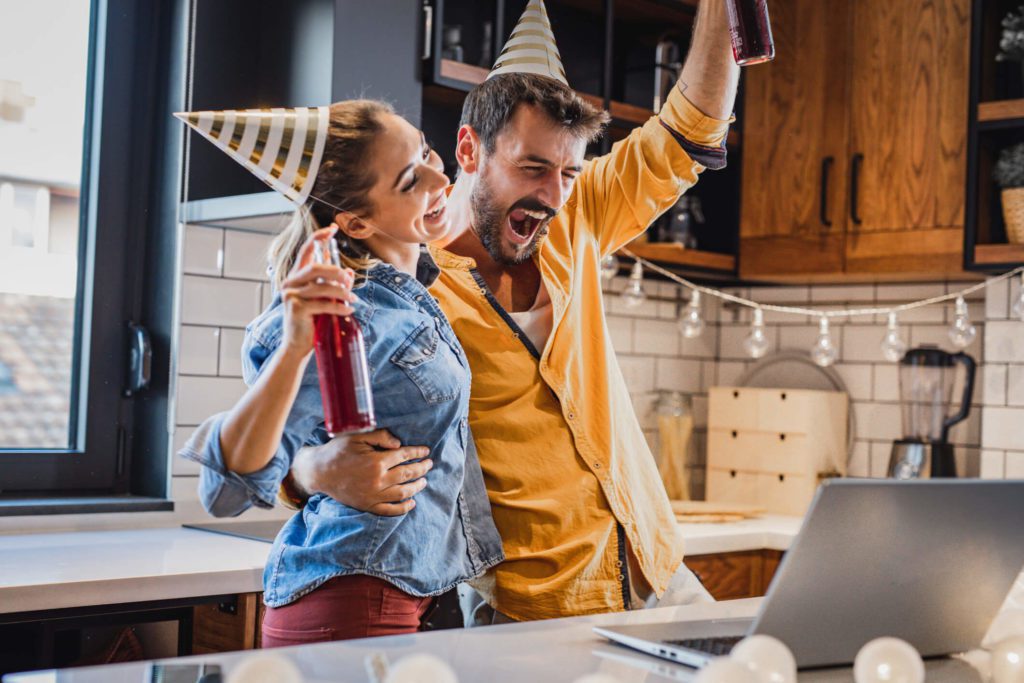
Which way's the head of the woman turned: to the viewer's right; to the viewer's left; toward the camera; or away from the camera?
to the viewer's right

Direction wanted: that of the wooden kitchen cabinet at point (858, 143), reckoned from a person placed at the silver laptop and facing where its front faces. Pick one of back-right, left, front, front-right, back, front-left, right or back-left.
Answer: front-right

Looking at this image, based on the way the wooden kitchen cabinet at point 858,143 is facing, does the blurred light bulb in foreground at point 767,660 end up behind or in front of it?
in front

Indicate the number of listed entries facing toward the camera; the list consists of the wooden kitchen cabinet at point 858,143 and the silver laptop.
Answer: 1

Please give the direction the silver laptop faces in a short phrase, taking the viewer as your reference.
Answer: facing away from the viewer and to the left of the viewer

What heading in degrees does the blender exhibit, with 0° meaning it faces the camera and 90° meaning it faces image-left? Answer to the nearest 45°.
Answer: approximately 45°

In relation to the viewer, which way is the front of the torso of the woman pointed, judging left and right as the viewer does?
facing the viewer and to the right of the viewer

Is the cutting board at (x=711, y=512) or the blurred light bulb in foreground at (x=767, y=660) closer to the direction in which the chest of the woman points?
the blurred light bulb in foreground

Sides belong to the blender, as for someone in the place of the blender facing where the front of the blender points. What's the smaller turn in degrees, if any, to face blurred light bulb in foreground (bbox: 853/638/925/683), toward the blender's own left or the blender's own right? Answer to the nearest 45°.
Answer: approximately 45° to the blender's own left

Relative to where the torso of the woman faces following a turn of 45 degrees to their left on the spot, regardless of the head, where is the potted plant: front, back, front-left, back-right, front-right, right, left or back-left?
front-left

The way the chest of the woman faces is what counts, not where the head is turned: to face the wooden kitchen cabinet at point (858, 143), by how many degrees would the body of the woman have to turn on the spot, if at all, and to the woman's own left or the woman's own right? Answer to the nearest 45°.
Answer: approximately 90° to the woman's own left
